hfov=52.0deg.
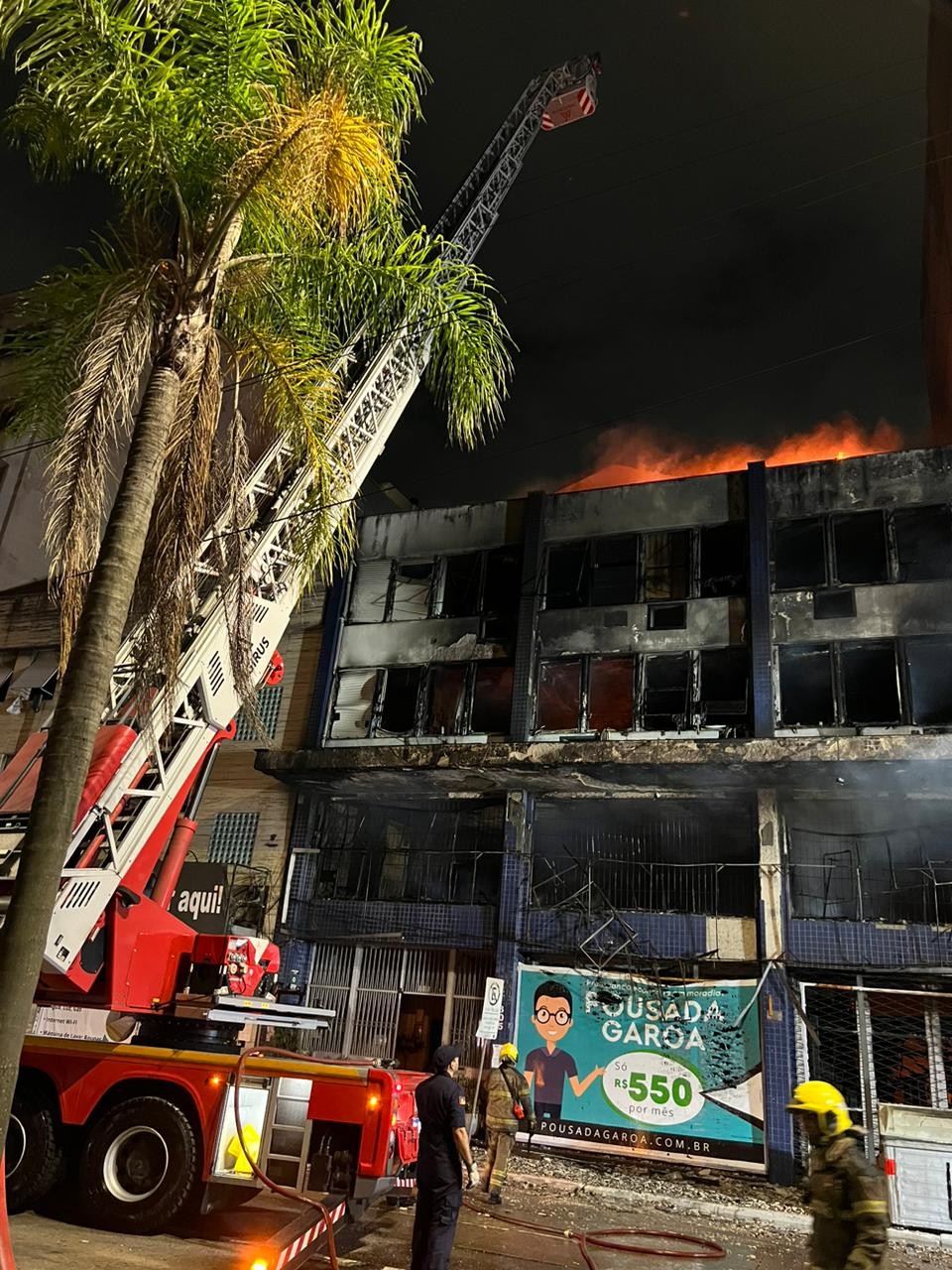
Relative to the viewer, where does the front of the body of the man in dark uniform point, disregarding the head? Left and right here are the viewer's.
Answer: facing away from the viewer and to the right of the viewer

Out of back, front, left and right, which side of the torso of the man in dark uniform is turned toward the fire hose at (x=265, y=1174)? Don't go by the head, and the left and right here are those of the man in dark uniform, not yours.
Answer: left

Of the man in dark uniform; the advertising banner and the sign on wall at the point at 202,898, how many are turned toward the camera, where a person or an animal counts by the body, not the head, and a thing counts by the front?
2

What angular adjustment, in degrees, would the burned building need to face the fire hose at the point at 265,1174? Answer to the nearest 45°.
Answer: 0° — it already faces it

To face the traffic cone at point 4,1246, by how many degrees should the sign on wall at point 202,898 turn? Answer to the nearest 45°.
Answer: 0° — it already faces it

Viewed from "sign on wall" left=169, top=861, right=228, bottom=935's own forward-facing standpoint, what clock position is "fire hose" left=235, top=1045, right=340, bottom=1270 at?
The fire hose is roughly at 12 o'clock from the sign on wall.

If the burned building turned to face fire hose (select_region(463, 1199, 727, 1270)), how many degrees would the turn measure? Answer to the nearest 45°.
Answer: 0° — it already faces it

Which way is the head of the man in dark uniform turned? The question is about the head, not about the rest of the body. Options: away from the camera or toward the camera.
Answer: away from the camera
